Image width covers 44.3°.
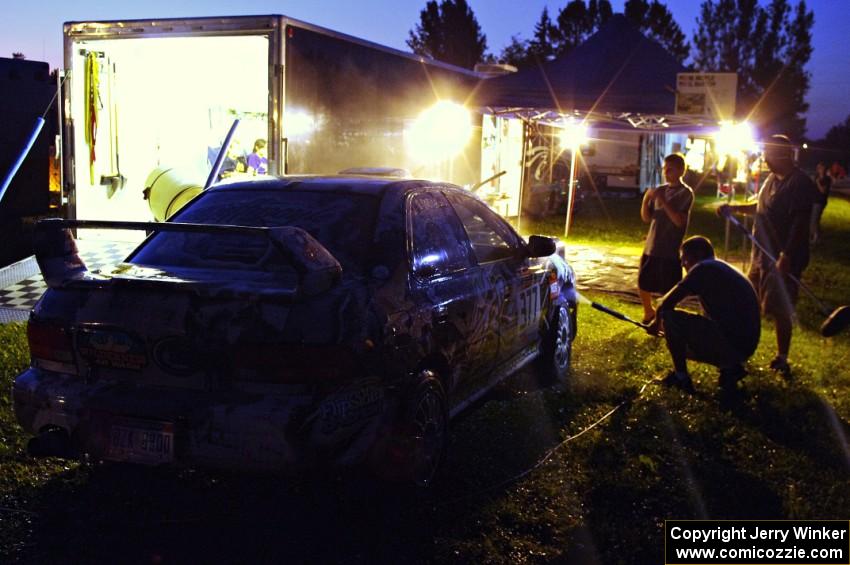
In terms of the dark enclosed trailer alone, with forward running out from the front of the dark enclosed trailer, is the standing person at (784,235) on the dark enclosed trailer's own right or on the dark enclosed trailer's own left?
on the dark enclosed trailer's own right

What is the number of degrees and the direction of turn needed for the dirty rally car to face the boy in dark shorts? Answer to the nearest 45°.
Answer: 0° — it already faces them

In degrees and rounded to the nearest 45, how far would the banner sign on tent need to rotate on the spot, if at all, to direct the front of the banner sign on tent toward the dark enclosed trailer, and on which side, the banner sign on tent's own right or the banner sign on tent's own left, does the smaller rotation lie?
approximately 45° to the banner sign on tent's own right

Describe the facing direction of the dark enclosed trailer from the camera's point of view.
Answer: facing away from the viewer and to the right of the viewer

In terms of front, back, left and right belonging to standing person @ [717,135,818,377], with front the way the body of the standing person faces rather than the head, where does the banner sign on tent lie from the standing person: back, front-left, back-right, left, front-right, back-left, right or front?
back-right

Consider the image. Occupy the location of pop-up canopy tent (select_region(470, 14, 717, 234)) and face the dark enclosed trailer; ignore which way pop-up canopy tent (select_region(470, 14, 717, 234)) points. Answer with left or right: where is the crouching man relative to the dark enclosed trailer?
left

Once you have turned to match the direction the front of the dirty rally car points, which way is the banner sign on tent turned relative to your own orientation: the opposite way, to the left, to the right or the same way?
the opposite way

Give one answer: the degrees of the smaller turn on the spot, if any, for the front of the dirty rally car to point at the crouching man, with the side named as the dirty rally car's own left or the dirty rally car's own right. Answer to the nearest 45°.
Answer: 0° — it already faces them

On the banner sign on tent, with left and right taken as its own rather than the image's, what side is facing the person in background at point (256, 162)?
right

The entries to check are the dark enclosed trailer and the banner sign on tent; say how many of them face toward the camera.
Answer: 1
